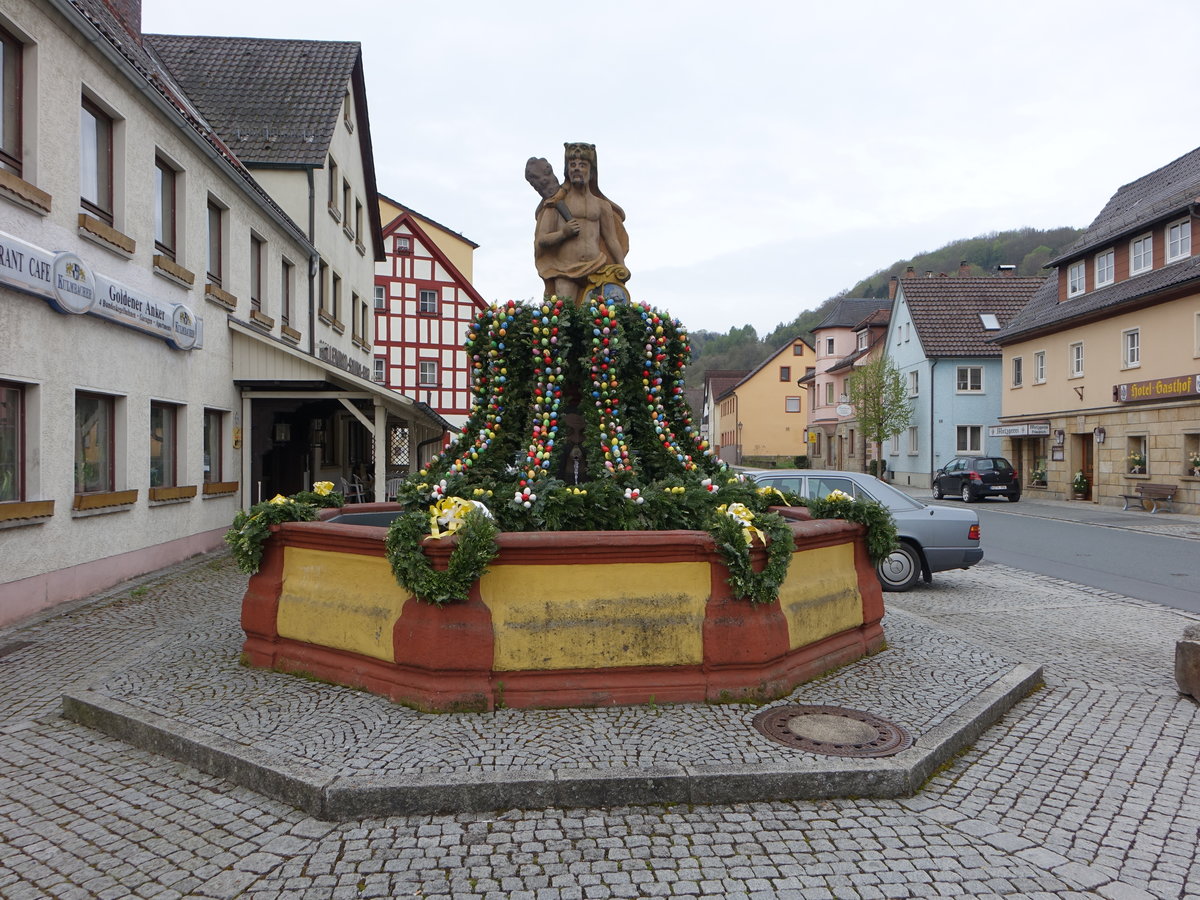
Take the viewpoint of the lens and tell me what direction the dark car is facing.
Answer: facing away from the viewer and to the left of the viewer

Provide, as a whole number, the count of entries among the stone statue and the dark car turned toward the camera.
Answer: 1

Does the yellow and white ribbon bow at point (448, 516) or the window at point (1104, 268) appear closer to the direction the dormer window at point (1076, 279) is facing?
the yellow and white ribbon bow

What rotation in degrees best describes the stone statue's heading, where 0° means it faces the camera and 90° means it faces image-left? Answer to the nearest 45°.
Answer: approximately 0°

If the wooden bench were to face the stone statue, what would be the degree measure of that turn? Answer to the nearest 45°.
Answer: approximately 45° to its left

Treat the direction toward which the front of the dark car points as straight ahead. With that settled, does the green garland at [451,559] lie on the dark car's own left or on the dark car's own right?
on the dark car's own left

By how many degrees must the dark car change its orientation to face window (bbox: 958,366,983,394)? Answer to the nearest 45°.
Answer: approximately 45° to its right

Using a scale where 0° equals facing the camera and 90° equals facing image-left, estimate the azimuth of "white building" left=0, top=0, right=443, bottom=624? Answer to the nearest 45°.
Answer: approximately 315°
